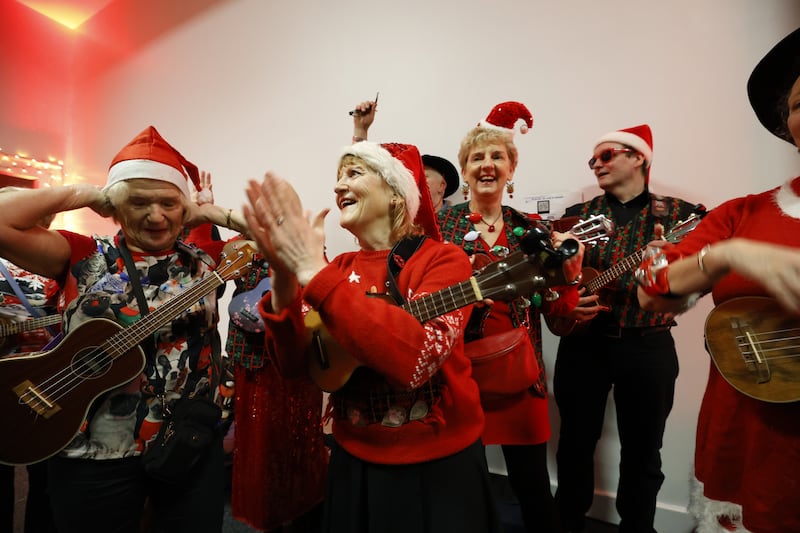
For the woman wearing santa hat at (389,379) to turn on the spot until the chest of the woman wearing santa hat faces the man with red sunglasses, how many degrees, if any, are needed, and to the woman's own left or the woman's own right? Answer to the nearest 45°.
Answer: approximately 180°

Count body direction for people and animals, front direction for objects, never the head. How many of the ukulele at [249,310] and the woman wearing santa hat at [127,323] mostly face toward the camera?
2

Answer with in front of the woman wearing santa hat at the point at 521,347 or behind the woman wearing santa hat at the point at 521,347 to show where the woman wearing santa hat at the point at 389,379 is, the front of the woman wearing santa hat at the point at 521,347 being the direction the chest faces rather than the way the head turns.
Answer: in front

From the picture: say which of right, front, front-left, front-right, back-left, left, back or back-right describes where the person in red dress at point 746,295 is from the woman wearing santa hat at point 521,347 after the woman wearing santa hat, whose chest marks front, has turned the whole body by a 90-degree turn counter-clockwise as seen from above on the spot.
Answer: front-right

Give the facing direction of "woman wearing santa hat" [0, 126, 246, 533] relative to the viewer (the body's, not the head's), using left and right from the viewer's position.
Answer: facing the viewer

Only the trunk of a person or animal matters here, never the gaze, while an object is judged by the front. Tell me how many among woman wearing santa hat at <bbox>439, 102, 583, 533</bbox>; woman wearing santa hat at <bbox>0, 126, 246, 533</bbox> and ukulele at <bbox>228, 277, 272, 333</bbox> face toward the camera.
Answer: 3

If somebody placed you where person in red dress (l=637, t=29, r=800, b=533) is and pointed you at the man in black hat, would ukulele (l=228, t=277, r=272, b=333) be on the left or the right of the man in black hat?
left

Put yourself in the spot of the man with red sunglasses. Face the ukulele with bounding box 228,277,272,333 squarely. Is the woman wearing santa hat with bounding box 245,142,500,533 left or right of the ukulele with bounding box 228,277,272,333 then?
left

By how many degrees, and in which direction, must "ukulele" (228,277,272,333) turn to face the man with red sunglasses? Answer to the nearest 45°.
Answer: approximately 90° to its left

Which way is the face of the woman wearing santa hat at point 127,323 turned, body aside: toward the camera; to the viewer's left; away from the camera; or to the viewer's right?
toward the camera

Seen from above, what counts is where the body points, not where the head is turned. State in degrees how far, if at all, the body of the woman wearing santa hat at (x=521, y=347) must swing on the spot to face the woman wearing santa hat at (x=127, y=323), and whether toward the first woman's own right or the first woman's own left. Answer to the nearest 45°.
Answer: approximately 45° to the first woman's own right

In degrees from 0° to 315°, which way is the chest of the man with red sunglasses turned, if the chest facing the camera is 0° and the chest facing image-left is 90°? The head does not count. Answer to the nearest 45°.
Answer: approximately 45°

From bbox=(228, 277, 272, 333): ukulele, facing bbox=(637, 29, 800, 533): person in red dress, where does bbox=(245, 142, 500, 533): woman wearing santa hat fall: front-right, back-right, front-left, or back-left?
front-right

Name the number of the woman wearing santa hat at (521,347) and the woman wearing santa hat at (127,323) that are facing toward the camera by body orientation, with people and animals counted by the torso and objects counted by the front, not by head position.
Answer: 2

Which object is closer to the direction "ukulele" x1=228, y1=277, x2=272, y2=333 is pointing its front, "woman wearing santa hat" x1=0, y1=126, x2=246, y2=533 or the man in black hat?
the woman wearing santa hat

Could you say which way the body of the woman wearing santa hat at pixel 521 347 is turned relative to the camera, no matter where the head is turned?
toward the camera
